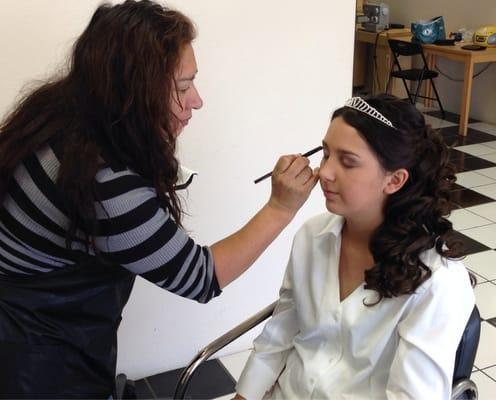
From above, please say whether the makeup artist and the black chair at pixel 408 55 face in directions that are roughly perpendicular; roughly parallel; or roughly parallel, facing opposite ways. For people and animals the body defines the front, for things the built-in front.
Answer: roughly perpendicular

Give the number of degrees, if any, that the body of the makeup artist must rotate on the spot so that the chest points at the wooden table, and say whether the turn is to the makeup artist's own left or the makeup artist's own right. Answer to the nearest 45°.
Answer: approximately 45° to the makeup artist's own left

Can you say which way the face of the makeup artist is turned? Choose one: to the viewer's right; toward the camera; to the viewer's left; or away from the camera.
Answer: to the viewer's right

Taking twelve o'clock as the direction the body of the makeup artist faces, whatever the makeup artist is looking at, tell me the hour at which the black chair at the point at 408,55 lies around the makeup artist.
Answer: The black chair is roughly at 10 o'clock from the makeup artist.

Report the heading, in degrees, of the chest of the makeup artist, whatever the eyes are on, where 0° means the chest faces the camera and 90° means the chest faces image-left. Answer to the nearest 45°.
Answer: approximately 270°
